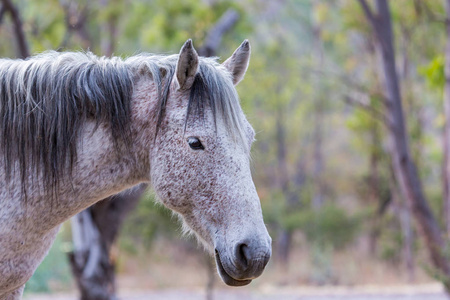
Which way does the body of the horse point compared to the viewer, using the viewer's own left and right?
facing to the right of the viewer

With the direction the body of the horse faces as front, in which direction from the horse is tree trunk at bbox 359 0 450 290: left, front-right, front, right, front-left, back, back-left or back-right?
front-left

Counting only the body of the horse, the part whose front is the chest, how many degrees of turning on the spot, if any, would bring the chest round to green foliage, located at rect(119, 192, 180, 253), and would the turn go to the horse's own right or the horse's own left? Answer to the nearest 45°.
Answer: approximately 90° to the horse's own left

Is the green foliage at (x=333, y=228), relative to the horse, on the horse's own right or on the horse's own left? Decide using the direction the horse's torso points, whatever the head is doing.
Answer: on the horse's own left

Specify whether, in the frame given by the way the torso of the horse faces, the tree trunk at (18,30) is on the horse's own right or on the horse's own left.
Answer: on the horse's own left

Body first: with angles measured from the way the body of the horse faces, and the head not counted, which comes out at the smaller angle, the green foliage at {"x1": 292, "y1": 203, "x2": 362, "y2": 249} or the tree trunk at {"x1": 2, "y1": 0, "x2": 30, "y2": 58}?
the green foliage

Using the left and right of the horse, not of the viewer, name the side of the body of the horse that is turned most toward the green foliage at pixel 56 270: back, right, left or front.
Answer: left
